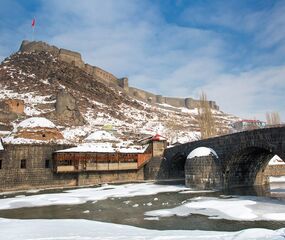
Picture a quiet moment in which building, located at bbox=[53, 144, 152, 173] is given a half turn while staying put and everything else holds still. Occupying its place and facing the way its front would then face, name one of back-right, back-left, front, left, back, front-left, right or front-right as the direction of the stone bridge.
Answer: back-right

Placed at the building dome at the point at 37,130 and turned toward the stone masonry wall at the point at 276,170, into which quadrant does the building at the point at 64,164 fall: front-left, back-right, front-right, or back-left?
front-right

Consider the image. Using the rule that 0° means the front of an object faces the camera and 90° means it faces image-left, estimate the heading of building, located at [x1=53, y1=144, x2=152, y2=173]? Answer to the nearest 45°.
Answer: approximately 0°

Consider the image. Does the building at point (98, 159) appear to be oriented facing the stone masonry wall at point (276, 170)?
no

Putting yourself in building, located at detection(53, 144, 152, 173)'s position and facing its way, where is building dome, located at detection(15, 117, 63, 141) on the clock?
building dome, located at detection(15, 117, 63, 141) is roughly at 4 o'clock from building, located at detection(53, 144, 152, 173).
